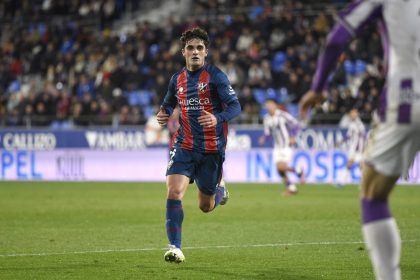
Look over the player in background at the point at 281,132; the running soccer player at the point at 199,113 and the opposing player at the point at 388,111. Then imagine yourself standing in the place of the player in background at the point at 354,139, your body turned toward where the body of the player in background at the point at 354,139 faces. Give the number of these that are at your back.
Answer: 0

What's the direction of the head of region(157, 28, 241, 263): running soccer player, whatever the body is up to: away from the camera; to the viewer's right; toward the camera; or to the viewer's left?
toward the camera

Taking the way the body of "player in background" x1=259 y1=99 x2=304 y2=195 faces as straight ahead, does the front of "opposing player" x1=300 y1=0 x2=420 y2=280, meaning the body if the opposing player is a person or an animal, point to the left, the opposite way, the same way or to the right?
to the right

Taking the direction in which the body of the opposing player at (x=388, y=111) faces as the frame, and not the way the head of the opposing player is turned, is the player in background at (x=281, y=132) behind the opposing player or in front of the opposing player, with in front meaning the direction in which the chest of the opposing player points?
in front

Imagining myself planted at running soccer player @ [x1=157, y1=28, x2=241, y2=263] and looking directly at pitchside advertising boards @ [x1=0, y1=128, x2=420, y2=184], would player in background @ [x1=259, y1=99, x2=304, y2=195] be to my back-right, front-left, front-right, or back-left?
front-right

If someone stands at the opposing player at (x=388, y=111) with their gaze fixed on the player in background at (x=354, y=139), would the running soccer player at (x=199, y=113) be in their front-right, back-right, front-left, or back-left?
front-left

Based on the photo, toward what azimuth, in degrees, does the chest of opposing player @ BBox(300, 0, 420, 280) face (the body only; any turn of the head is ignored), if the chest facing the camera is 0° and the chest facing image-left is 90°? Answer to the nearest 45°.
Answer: approximately 135°

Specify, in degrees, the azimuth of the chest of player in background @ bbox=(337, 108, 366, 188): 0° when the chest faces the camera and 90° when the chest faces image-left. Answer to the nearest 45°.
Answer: approximately 45°

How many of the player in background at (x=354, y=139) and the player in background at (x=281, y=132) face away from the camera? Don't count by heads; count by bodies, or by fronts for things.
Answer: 0

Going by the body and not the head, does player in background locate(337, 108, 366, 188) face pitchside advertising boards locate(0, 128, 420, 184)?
no

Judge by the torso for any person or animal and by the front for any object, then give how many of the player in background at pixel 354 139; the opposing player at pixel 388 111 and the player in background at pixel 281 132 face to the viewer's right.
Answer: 0

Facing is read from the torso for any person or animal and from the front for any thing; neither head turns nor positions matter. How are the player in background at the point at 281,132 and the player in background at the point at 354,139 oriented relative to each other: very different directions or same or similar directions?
same or similar directions

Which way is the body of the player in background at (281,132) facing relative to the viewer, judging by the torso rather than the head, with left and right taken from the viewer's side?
facing the viewer and to the left of the viewer
